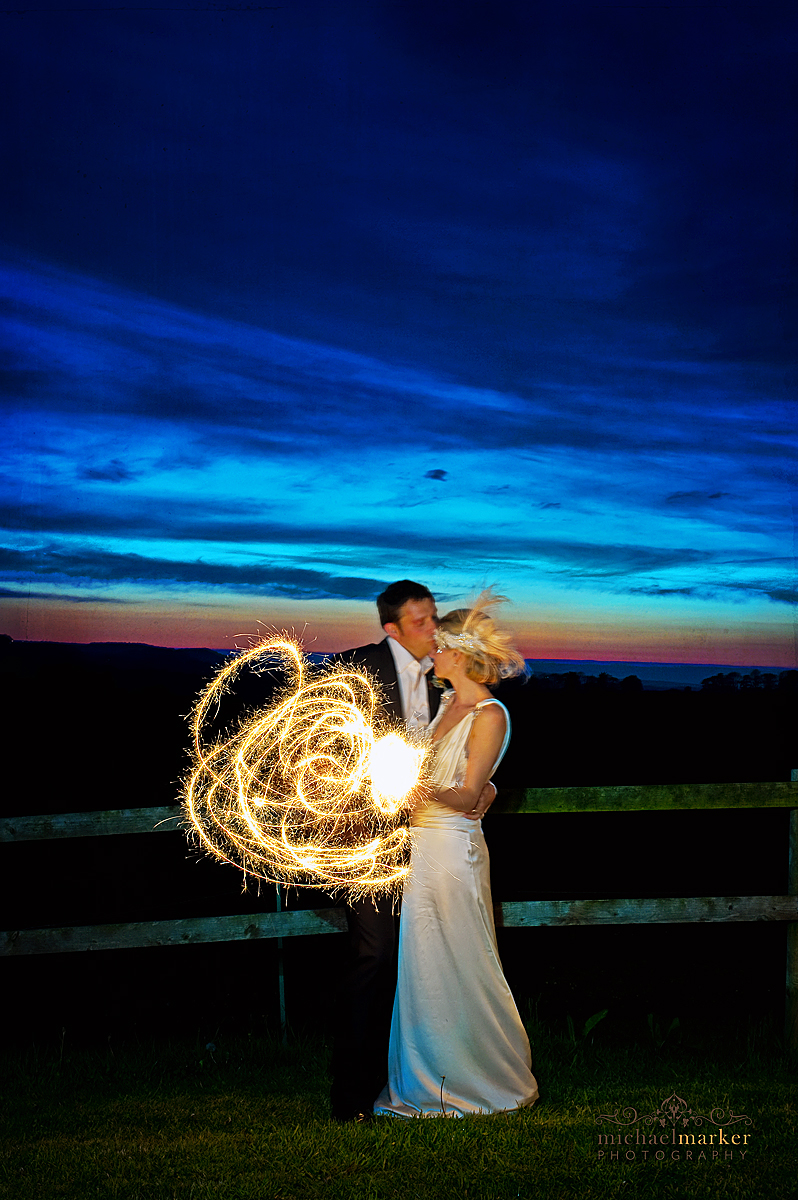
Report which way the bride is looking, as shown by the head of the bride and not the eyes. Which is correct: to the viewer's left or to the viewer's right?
to the viewer's left

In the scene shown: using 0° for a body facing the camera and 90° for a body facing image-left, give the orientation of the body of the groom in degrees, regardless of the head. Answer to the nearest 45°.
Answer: approximately 315°

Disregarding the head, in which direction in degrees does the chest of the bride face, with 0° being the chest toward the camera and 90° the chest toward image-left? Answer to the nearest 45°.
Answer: approximately 45°

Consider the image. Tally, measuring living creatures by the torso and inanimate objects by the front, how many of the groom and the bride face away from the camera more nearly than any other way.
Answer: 0
